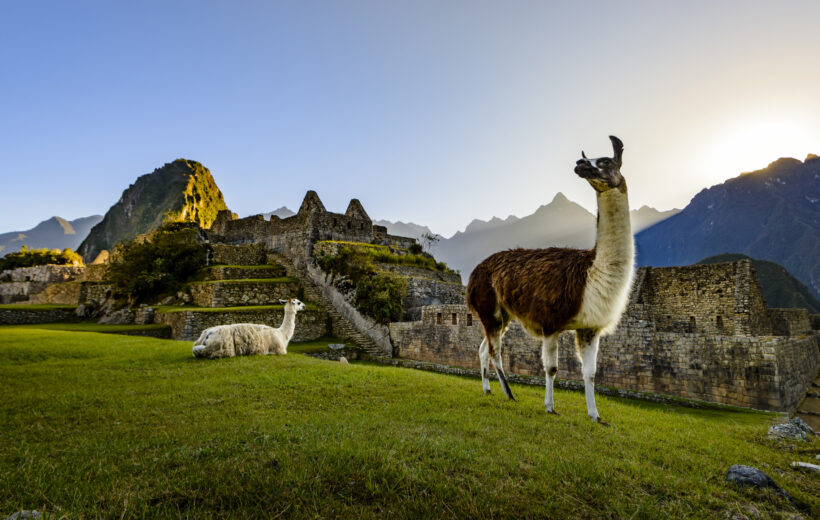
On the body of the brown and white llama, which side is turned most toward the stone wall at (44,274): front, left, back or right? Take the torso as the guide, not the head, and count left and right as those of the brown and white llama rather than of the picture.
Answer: back

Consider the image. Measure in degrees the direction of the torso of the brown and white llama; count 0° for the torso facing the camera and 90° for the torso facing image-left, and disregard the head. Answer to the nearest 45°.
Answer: approximately 315°

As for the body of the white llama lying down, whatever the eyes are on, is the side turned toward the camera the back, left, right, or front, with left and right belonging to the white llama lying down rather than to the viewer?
right

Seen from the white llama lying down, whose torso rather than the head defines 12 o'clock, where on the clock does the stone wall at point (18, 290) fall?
The stone wall is roughly at 8 o'clock from the white llama lying down.

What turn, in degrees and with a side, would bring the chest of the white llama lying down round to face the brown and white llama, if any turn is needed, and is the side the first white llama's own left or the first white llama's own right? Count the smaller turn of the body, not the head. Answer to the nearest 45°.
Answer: approximately 45° to the first white llama's own right
